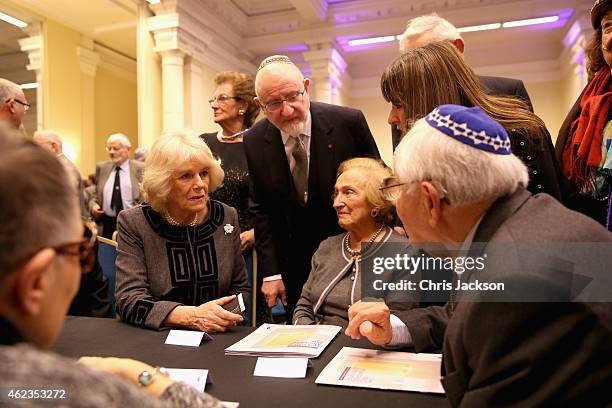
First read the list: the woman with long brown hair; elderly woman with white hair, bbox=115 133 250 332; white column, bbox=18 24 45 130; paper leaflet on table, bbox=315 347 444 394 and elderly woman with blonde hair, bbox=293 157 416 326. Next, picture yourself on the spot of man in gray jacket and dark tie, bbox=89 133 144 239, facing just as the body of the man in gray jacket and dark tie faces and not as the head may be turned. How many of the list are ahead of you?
4

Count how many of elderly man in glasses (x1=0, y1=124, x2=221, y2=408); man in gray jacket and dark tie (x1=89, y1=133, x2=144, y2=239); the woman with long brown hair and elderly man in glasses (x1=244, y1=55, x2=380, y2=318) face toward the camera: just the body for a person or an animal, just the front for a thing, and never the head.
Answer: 2

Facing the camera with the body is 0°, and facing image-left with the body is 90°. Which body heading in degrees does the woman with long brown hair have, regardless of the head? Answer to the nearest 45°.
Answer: approximately 90°

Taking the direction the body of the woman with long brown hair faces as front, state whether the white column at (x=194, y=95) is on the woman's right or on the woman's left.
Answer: on the woman's right

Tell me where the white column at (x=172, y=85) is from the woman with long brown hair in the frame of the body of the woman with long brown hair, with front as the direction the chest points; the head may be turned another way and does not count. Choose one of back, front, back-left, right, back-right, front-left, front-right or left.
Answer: front-right

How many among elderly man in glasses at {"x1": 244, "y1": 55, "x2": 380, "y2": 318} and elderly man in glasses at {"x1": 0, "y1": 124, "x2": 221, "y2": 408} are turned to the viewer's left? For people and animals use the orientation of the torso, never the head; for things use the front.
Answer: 0

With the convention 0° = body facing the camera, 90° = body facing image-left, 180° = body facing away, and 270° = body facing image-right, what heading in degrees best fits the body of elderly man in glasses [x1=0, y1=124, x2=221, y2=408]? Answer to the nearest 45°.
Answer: approximately 225°

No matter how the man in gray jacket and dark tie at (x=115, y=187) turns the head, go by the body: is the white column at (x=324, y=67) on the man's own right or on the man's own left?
on the man's own left
